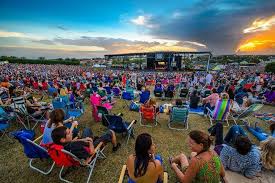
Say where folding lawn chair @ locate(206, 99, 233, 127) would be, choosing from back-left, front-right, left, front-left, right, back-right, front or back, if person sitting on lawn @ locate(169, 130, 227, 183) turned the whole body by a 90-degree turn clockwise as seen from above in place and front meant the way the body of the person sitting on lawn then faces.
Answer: front-left

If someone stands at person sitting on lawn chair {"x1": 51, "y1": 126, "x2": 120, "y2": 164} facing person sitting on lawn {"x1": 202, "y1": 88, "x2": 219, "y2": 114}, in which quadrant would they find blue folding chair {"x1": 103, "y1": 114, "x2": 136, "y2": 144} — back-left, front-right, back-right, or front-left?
front-left

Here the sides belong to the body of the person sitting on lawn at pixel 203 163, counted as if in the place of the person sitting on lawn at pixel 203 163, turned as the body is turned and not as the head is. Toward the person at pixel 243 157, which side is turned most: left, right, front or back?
right

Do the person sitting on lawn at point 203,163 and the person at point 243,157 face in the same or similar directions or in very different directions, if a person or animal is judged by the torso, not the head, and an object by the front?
same or similar directions

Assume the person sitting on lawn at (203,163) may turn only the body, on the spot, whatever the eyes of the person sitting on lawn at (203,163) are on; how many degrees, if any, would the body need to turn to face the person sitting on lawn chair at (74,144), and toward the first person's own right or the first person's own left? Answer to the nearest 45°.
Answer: approximately 45° to the first person's own left

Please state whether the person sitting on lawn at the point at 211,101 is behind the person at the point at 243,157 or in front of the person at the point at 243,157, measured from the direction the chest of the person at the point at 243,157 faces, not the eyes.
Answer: in front

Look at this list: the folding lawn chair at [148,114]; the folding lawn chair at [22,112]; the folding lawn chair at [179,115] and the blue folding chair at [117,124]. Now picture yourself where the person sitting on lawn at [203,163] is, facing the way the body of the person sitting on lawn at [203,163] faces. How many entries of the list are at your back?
0

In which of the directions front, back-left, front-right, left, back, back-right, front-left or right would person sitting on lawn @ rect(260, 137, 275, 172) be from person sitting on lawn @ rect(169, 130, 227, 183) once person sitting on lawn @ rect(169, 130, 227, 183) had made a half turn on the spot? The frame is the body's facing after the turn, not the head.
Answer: left

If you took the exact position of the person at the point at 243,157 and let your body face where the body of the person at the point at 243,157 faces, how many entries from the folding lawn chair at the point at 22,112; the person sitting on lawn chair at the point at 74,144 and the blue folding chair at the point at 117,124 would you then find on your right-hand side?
0

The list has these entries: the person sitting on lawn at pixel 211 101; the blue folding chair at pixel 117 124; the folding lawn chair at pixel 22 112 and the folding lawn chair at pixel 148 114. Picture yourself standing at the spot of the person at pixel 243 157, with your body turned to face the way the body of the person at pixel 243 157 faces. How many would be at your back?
0

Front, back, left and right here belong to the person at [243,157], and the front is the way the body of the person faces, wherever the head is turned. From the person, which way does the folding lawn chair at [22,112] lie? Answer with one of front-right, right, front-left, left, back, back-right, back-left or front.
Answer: front-left

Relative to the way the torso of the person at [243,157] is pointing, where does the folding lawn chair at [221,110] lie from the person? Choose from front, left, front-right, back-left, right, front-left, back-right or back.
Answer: front-right

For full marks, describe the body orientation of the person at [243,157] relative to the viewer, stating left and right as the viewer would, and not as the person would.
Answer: facing away from the viewer and to the left of the viewer

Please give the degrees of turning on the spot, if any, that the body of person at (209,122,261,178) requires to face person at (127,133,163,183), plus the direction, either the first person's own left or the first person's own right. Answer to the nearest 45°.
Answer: approximately 90° to the first person's own left

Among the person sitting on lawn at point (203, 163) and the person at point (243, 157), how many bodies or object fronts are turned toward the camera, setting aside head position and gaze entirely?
0

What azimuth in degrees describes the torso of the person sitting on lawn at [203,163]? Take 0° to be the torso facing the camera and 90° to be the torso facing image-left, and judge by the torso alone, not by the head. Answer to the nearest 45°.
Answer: approximately 135°

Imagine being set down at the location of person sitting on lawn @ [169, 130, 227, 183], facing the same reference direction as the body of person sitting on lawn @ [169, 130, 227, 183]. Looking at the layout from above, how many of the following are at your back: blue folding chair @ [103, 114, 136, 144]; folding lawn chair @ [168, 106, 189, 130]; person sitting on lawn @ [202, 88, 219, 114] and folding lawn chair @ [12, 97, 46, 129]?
0

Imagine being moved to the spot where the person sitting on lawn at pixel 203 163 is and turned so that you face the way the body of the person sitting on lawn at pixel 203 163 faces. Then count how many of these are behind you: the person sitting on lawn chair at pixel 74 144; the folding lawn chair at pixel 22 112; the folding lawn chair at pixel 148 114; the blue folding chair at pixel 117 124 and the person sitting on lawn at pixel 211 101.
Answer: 0

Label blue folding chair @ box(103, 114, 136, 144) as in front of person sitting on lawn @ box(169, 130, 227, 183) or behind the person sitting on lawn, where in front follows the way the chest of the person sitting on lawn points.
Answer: in front
